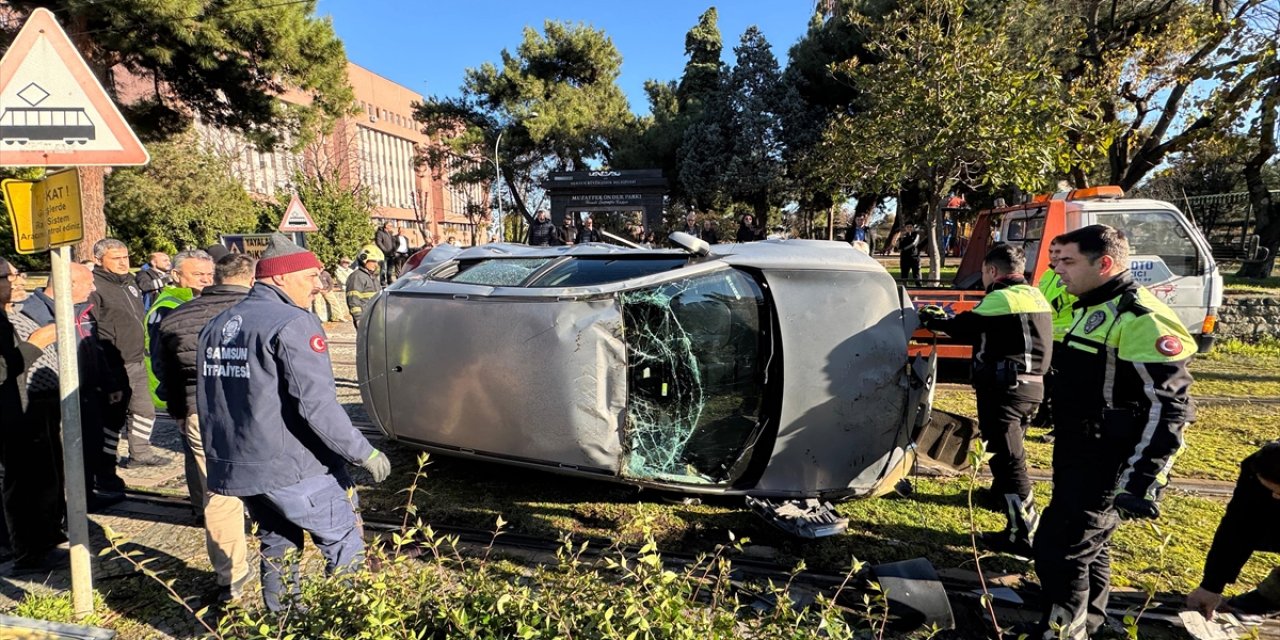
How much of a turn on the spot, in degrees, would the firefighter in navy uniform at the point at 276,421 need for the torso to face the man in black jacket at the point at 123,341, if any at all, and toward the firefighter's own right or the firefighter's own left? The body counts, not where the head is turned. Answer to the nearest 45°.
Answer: approximately 45° to the firefighter's own left

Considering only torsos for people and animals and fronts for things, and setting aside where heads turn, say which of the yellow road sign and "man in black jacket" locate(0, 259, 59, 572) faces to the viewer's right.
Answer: the man in black jacket

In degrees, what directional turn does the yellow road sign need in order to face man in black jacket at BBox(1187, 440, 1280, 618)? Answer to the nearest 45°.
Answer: approximately 45° to its left

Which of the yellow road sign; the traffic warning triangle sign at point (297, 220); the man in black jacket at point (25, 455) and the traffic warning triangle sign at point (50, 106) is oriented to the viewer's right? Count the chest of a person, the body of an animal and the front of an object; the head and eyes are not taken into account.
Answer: the man in black jacket

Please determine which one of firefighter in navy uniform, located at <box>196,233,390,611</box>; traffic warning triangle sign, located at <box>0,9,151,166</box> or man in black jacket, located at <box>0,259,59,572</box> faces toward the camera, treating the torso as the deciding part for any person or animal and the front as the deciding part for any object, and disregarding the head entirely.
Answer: the traffic warning triangle sign

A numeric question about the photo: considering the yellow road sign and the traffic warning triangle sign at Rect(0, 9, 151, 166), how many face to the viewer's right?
0

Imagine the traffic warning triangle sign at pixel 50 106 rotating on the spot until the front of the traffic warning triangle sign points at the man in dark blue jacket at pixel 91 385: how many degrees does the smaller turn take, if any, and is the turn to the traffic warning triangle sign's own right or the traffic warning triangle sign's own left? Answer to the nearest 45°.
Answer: approximately 180°

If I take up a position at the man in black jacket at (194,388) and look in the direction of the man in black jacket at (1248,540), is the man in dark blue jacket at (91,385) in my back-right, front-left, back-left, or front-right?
back-left

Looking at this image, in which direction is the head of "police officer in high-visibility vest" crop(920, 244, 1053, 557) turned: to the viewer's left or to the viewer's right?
to the viewer's left
